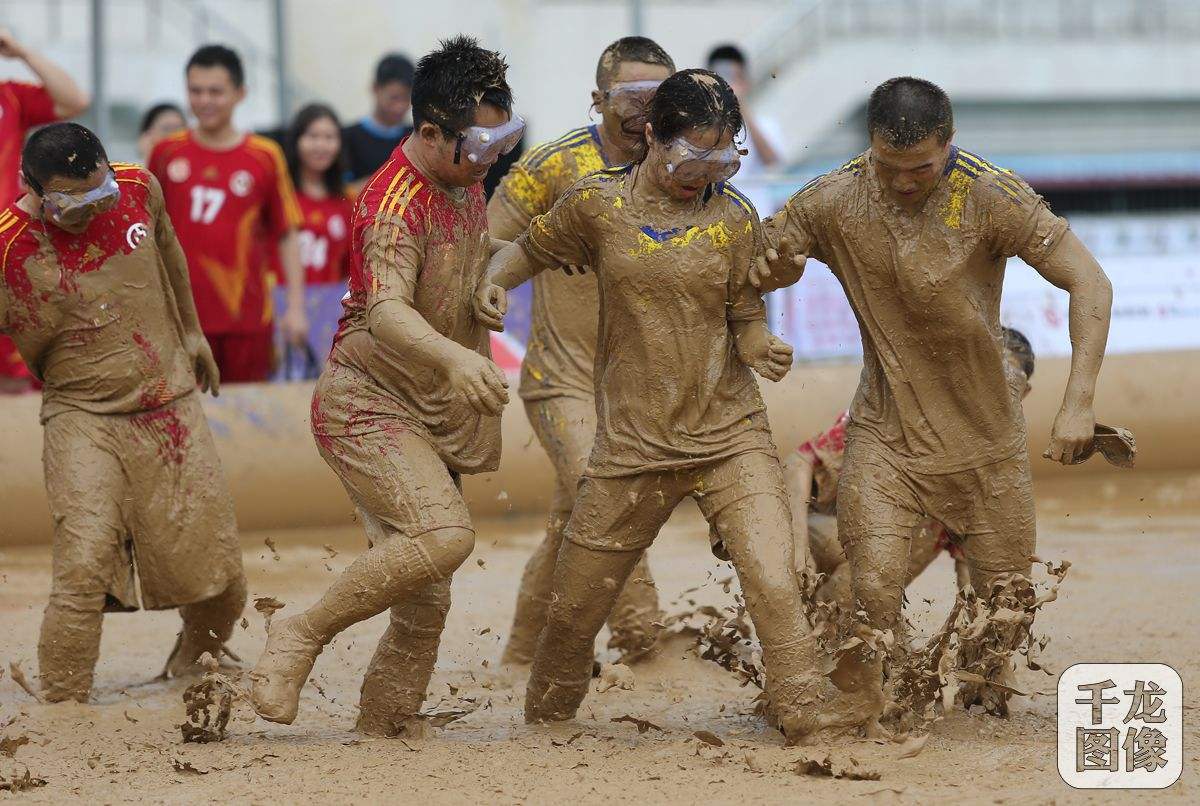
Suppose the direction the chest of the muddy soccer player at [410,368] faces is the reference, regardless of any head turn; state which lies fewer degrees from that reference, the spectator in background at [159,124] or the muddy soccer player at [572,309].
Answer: the muddy soccer player

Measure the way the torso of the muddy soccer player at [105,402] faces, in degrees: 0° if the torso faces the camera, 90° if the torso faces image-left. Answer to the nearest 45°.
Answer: approximately 0°

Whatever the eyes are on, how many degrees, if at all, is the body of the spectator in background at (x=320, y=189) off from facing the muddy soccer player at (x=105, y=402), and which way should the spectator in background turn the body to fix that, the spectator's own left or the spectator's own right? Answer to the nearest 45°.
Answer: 0° — they already face them

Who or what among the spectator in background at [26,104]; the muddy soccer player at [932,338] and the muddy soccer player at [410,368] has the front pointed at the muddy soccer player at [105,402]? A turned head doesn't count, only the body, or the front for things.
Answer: the spectator in background

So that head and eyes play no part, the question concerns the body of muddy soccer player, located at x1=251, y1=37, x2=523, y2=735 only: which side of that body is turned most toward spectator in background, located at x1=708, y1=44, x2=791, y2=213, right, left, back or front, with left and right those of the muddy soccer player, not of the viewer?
left

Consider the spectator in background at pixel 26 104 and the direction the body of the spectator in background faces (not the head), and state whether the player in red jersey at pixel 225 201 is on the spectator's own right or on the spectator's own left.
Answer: on the spectator's own left

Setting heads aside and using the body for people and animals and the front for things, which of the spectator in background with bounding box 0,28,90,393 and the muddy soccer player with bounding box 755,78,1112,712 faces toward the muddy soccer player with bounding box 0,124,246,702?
the spectator in background

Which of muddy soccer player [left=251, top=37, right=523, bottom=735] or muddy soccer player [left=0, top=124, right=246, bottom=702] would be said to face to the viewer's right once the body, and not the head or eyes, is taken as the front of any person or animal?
muddy soccer player [left=251, top=37, right=523, bottom=735]

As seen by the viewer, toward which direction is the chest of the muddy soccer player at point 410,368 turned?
to the viewer's right

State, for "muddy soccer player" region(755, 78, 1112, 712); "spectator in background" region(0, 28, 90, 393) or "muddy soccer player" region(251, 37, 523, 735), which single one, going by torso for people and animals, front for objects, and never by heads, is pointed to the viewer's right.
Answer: "muddy soccer player" region(251, 37, 523, 735)

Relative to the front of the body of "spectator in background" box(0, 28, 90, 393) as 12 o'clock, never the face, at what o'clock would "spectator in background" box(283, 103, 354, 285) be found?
"spectator in background" box(283, 103, 354, 285) is roughly at 8 o'clock from "spectator in background" box(0, 28, 90, 393).

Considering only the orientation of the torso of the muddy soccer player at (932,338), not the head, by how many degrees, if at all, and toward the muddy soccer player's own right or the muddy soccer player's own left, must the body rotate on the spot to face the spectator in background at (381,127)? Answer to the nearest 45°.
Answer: approximately 135° to the muddy soccer player's own right
